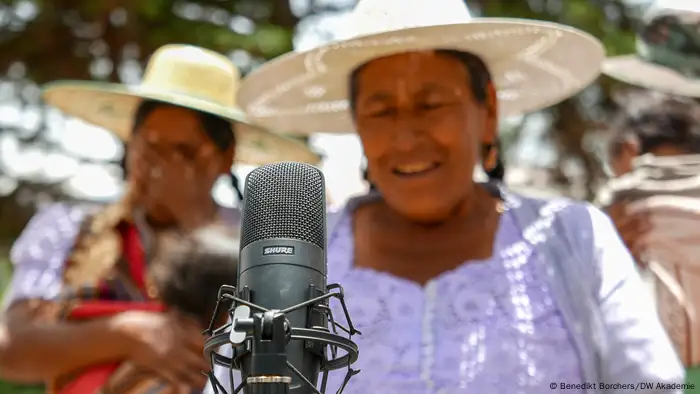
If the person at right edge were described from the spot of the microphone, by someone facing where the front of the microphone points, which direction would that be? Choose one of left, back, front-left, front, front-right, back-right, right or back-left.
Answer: back-left

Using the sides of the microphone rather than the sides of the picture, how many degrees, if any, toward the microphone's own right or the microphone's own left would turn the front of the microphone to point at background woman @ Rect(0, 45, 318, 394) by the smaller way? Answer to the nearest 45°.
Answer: approximately 180°

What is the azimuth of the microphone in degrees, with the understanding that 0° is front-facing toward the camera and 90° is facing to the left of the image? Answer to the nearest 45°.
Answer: approximately 0°

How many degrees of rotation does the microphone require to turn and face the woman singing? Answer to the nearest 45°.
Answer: approximately 135° to its left
